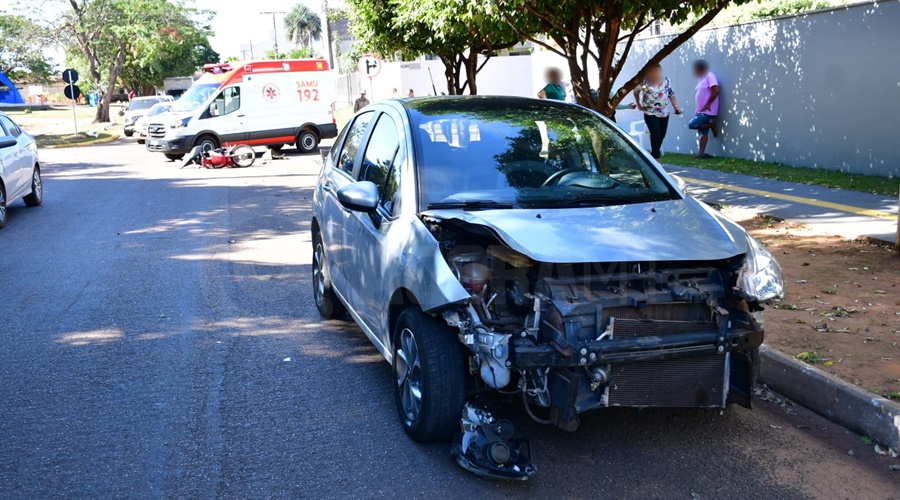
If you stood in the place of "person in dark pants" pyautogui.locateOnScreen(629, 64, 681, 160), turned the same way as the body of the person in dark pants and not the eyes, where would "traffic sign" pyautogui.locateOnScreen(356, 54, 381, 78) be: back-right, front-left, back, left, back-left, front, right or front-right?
back-right

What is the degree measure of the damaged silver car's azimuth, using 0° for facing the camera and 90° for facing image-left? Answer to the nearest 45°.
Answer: approximately 315°

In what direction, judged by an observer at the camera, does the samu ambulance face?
facing the viewer and to the left of the viewer

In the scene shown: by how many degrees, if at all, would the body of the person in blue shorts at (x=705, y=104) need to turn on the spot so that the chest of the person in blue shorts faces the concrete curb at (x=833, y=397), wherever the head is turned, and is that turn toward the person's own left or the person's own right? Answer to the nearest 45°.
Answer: approximately 90° to the person's own left

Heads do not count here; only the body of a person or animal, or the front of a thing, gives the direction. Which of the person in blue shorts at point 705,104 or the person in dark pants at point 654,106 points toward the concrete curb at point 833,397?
the person in dark pants at point 654,106

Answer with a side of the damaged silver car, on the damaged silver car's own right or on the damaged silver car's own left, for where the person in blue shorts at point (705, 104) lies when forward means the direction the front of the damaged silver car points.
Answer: on the damaged silver car's own left

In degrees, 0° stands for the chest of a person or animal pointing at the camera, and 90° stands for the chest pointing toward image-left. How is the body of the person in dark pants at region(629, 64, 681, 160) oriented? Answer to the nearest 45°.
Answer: approximately 0°

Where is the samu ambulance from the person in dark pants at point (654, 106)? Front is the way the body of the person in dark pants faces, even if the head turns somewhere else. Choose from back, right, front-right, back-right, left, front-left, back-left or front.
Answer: back-right

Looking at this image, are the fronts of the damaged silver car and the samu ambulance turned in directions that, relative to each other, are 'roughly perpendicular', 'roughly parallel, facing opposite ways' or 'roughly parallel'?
roughly perpendicular

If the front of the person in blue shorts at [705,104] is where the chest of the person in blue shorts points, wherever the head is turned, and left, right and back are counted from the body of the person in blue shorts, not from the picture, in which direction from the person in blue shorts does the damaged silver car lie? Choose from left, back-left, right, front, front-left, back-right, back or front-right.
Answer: left

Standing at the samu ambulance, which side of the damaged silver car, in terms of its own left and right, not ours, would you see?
back

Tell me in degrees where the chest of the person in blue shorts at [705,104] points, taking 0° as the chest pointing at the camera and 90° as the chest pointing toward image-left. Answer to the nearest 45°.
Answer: approximately 90°

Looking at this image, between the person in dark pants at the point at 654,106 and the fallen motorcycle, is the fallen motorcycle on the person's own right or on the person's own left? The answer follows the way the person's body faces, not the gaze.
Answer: on the person's own right

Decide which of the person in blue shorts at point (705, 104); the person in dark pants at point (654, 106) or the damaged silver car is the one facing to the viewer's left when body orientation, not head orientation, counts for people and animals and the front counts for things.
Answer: the person in blue shorts at point (705, 104)
